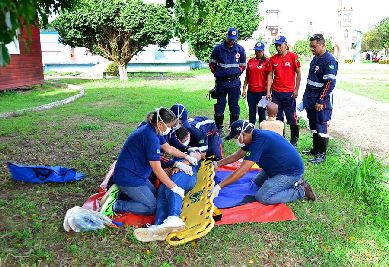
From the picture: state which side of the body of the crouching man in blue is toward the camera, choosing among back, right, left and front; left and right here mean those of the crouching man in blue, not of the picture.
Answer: left

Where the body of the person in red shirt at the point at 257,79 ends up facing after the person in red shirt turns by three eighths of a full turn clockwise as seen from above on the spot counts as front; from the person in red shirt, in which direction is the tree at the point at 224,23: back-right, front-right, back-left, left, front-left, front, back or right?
front-right

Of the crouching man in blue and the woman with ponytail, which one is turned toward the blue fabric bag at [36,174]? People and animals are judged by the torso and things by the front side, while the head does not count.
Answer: the crouching man in blue

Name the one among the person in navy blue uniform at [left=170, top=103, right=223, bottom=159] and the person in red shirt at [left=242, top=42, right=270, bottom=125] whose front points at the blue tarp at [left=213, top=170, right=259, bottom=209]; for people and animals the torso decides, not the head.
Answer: the person in red shirt

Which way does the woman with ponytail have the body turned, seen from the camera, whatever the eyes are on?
to the viewer's right

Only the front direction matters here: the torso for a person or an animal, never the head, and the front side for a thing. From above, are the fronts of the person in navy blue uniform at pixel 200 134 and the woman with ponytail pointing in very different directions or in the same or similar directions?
very different directions

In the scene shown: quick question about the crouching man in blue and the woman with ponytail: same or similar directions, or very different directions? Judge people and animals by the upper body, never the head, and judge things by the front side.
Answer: very different directions

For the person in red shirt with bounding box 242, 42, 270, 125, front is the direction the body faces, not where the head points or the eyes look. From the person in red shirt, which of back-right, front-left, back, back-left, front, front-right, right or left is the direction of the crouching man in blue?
front

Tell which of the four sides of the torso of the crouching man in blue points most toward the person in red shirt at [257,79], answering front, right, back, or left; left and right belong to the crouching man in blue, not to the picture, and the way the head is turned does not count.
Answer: right

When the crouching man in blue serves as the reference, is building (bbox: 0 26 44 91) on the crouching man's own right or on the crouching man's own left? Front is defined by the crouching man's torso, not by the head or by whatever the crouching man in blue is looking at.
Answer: on the crouching man's own right

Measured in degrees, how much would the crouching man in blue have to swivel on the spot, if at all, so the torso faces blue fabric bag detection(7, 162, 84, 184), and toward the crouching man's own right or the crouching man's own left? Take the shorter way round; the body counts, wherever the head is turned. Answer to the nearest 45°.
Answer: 0° — they already face it

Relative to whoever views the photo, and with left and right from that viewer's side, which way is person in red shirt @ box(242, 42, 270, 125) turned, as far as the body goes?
facing the viewer

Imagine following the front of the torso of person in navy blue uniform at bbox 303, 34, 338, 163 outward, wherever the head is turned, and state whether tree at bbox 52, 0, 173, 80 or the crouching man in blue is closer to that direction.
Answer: the crouching man in blue
